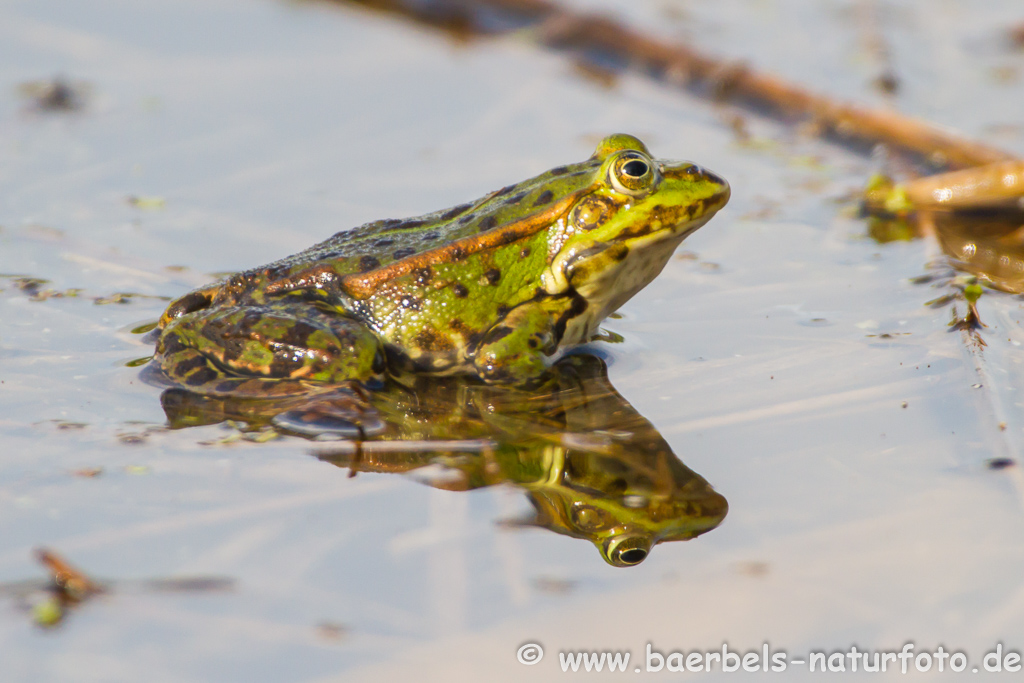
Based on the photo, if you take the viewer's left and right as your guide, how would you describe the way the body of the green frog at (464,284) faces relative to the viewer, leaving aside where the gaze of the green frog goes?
facing to the right of the viewer

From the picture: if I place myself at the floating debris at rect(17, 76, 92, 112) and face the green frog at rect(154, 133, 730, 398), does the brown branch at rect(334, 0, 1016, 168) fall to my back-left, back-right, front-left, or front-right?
front-left

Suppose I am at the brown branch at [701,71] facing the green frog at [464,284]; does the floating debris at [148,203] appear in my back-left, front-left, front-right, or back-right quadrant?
front-right

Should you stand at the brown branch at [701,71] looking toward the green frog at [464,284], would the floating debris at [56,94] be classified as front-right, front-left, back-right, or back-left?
front-right

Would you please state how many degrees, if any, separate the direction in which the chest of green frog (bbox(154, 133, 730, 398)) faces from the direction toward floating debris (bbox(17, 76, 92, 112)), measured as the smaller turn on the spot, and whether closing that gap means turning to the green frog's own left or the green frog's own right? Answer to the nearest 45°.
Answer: approximately 135° to the green frog's own left

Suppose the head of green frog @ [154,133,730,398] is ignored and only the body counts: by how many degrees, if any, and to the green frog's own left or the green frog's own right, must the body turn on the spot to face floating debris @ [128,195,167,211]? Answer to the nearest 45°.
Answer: approximately 135° to the green frog's own left
